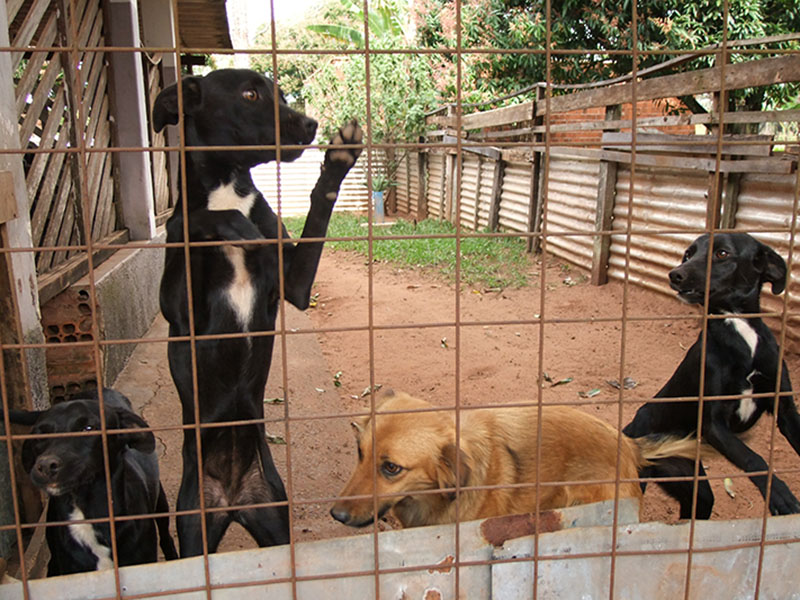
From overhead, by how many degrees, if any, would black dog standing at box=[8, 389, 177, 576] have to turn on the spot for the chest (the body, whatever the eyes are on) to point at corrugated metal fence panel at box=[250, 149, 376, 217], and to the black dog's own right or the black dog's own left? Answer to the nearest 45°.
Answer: approximately 135° to the black dog's own right

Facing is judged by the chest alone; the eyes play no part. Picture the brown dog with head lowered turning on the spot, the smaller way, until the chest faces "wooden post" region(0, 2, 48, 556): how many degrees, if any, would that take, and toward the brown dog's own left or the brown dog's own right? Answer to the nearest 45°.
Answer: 0° — it already faces it

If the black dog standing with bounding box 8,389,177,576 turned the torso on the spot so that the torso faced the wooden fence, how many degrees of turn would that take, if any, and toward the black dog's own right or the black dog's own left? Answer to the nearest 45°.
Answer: approximately 180°

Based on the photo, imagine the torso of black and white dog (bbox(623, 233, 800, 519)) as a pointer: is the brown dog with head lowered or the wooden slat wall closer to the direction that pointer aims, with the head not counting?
the brown dog with head lowered

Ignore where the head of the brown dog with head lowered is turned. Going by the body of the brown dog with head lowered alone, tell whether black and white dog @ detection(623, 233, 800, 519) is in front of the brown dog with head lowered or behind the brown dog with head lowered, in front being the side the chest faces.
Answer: behind

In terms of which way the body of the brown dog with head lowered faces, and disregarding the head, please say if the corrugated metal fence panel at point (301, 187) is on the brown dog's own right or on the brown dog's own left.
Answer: on the brown dog's own right

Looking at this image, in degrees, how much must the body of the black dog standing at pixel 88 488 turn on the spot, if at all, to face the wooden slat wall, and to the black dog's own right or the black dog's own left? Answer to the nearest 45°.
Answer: approximately 135° to the black dog's own right

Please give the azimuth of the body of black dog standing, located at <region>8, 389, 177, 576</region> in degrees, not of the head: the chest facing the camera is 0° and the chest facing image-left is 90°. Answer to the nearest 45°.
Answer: approximately 45°

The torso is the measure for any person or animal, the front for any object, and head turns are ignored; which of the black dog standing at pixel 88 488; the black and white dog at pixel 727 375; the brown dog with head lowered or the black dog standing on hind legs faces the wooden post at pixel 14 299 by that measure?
the brown dog with head lowered

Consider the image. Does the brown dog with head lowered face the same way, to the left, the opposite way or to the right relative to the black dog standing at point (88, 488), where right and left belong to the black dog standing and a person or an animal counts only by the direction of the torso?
to the right

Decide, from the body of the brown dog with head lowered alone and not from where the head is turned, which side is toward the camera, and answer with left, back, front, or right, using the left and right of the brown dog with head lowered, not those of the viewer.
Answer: left

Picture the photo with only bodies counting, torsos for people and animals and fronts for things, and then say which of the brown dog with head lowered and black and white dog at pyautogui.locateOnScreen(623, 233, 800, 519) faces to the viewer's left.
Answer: the brown dog with head lowered

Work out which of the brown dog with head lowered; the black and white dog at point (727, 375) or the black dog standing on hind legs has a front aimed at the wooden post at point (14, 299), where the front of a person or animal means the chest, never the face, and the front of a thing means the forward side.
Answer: the brown dog with head lowered

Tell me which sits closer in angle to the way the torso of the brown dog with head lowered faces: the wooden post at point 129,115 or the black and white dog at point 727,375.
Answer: the wooden post
